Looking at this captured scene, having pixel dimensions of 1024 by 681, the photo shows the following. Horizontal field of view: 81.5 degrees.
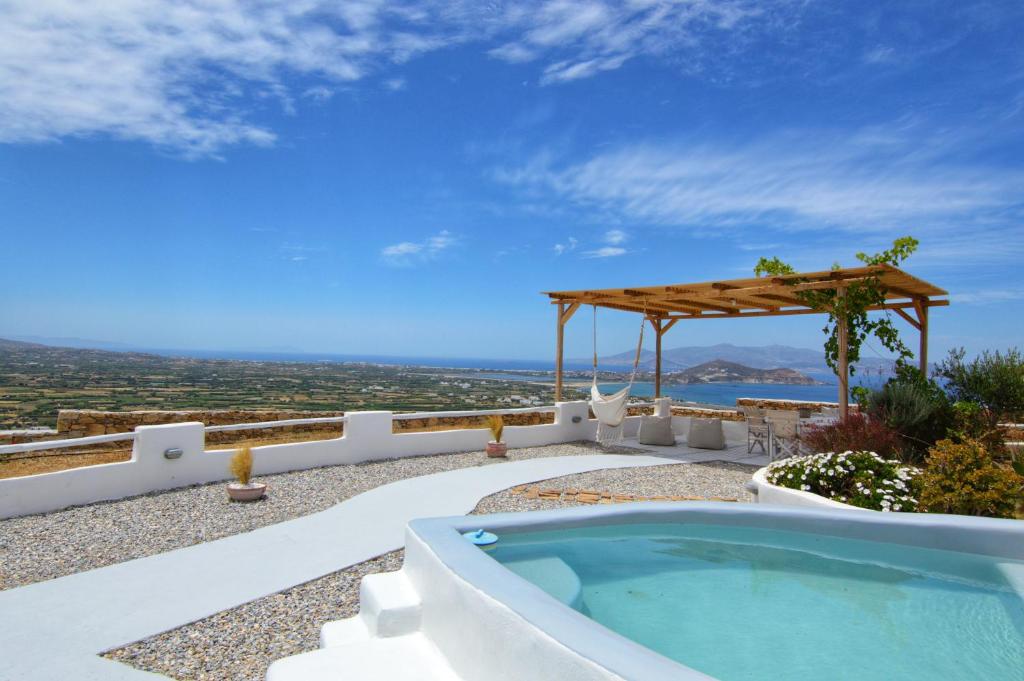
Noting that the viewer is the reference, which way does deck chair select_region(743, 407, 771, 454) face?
facing away from the viewer and to the right of the viewer

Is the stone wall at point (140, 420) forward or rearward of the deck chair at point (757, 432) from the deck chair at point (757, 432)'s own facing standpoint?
rearward

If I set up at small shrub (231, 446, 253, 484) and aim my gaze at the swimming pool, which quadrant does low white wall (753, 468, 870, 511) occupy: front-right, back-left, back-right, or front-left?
front-left

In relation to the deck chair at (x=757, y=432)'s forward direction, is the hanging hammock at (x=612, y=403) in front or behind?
behind

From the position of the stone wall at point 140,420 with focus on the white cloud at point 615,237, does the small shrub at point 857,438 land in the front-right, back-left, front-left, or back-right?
front-right

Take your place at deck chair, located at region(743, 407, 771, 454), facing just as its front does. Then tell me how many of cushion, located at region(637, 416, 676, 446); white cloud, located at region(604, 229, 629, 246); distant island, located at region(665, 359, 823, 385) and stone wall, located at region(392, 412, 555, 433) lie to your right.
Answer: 0

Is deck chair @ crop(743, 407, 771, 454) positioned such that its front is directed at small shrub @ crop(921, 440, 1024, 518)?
no

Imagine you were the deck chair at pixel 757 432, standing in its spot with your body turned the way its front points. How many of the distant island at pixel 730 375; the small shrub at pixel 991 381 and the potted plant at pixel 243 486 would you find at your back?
1

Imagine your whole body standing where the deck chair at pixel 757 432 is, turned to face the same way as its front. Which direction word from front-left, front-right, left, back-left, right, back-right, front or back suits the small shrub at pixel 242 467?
back
